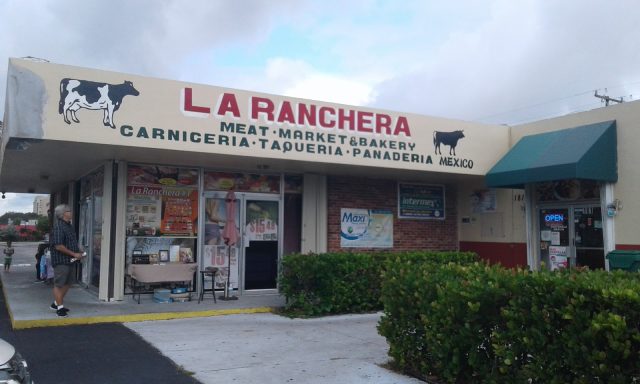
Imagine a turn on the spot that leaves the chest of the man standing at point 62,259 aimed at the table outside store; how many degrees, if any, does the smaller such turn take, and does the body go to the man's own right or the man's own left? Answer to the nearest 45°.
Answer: approximately 45° to the man's own left

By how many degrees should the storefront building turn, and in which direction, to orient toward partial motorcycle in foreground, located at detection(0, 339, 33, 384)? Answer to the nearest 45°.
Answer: approximately 45° to its right

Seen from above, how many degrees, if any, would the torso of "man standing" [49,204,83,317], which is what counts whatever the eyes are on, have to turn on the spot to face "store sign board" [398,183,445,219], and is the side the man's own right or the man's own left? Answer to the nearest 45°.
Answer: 0° — they already face it

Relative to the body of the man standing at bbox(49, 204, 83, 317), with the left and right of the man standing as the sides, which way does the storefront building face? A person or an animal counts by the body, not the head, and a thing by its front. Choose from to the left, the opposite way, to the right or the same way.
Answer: to the right

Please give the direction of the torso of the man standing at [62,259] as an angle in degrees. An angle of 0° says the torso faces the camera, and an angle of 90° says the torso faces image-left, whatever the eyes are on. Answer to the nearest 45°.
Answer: approximately 270°
